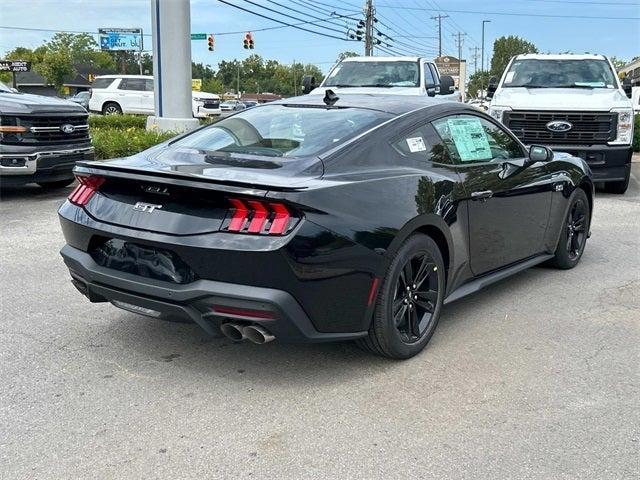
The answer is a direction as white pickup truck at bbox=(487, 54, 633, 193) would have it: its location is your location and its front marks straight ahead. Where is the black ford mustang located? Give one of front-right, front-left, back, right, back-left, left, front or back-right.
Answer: front

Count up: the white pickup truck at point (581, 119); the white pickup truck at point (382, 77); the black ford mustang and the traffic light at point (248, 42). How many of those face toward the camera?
3

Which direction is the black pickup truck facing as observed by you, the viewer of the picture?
facing the viewer and to the right of the viewer

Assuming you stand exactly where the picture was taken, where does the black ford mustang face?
facing away from the viewer and to the right of the viewer

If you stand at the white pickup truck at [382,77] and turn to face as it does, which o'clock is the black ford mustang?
The black ford mustang is roughly at 12 o'clock from the white pickup truck.

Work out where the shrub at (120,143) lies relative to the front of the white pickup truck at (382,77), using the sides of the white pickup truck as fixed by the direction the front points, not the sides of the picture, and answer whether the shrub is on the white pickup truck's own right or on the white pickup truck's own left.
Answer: on the white pickup truck's own right

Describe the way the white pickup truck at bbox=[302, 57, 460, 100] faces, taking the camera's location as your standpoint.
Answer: facing the viewer

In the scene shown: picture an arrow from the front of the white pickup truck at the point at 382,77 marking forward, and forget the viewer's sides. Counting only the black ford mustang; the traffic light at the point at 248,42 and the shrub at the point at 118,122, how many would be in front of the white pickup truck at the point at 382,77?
1

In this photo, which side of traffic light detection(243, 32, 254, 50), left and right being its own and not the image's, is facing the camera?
front

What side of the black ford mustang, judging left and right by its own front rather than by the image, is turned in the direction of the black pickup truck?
left

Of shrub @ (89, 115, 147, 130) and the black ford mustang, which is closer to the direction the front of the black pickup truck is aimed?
the black ford mustang

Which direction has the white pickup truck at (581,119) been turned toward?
toward the camera

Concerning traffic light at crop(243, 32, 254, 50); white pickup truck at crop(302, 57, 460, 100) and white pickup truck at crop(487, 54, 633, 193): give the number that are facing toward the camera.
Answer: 3
